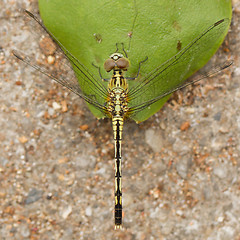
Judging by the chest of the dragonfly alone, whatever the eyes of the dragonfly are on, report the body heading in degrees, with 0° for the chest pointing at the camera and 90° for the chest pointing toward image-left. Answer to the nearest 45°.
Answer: approximately 180°
